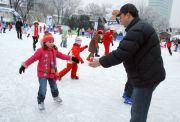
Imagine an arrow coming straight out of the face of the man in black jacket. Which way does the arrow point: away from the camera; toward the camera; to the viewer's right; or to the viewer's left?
to the viewer's left

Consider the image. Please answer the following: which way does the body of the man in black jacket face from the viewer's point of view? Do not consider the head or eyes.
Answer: to the viewer's left
